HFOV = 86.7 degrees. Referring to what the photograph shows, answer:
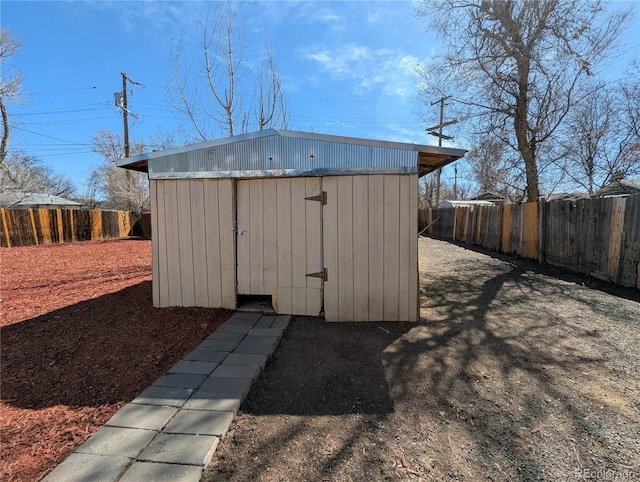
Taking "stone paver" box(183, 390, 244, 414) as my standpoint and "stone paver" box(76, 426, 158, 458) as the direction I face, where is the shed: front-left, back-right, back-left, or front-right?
back-right

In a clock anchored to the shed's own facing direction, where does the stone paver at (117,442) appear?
The stone paver is roughly at 1 o'clock from the shed.

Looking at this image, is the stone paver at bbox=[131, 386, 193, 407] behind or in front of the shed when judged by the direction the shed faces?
in front

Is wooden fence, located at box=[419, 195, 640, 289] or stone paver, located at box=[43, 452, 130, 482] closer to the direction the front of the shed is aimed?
the stone paver

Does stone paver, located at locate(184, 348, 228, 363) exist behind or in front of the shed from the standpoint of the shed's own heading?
in front

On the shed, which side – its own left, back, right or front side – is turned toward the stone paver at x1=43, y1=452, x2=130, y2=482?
front

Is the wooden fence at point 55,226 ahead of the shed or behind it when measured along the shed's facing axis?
behind

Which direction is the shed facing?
toward the camera

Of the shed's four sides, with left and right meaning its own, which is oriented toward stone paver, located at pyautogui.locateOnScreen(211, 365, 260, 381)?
front

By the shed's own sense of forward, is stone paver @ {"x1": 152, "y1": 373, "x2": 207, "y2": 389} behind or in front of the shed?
in front

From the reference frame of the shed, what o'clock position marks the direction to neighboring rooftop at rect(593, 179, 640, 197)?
The neighboring rooftop is roughly at 8 o'clock from the shed.

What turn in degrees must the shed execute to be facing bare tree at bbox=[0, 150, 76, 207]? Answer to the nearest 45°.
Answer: approximately 135° to its right
